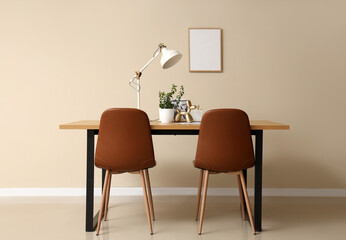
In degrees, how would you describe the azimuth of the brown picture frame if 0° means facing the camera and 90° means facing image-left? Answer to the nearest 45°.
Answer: approximately 0°

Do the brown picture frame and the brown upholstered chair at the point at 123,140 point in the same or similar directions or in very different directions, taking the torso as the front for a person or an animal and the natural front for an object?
very different directions

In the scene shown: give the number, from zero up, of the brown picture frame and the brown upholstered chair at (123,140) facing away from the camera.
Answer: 1

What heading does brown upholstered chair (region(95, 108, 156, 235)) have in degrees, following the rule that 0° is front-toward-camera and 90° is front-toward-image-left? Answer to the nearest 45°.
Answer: approximately 180°

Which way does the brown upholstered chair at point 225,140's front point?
away from the camera
